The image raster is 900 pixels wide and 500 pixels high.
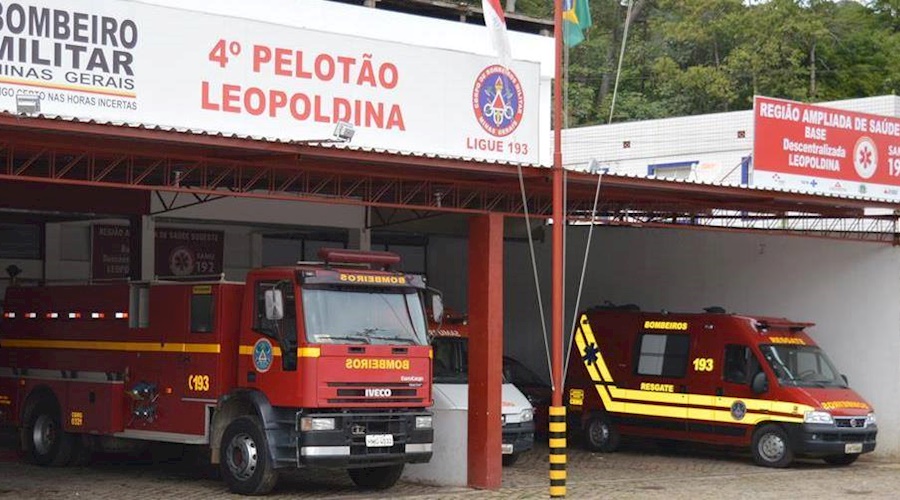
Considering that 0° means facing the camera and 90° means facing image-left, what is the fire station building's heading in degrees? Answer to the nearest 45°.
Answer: approximately 315°

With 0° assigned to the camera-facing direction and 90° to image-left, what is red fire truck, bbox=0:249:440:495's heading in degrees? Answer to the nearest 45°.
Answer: approximately 315°

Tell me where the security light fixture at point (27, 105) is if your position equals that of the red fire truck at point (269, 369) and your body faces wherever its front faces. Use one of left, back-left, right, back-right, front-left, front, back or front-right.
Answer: right

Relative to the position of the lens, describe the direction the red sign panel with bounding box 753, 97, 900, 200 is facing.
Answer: facing the viewer and to the right of the viewer

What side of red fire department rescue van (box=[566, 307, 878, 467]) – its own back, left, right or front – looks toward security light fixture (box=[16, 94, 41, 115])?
right

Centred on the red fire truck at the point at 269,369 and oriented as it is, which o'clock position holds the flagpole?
The flagpole is roughly at 11 o'clock from the red fire truck.

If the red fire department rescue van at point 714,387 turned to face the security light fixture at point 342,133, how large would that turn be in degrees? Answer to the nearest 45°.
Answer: approximately 90° to its right

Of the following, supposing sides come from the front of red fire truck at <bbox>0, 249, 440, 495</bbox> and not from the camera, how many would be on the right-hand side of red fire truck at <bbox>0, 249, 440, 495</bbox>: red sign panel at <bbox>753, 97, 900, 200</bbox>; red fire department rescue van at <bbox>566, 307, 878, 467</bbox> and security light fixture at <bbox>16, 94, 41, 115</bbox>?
1
